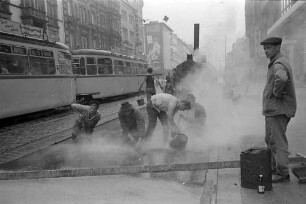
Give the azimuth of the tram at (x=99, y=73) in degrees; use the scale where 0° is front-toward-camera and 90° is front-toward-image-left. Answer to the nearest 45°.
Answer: approximately 45°

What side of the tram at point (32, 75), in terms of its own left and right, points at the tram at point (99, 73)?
back

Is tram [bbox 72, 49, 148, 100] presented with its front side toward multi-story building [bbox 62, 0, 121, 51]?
no

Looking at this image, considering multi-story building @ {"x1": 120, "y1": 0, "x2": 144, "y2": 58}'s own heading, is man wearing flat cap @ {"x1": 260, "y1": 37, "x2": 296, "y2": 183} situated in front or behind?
in front

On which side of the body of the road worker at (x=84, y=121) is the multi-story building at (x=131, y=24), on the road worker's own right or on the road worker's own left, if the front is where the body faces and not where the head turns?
on the road worker's own left

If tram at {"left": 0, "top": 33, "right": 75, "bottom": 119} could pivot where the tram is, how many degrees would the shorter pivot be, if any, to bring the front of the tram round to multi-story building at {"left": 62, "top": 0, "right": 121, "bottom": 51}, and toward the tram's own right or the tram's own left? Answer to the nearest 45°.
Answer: approximately 135° to the tram's own right

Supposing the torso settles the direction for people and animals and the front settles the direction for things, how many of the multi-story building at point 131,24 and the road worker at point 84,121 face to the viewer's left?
0

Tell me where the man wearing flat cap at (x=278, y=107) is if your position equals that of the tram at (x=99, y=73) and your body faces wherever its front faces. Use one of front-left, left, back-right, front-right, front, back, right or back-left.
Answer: front-left

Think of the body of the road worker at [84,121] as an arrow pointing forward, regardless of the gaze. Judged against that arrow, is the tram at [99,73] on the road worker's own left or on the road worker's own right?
on the road worker's own left

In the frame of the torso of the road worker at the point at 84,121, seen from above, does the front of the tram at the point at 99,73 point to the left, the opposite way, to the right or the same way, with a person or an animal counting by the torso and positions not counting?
to the right

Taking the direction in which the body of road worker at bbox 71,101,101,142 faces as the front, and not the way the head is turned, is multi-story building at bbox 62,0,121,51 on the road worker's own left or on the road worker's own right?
on the road worker's own left

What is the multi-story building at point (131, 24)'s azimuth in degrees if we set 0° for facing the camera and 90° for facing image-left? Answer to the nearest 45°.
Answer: approximately 315°

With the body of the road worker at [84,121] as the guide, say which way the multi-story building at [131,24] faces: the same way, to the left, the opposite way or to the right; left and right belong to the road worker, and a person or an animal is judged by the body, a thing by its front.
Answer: the same way

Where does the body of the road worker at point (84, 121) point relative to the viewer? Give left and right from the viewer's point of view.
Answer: facing the viewer and to the right of the viewer

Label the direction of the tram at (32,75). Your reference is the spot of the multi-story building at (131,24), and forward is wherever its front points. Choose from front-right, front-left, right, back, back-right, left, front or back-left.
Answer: front-right

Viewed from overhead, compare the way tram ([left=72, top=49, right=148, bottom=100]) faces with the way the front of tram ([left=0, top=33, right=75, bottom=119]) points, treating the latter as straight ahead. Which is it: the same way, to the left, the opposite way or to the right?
the same way

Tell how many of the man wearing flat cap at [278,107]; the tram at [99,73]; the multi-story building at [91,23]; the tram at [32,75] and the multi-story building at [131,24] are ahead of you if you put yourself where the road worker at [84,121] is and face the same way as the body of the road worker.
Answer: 1
